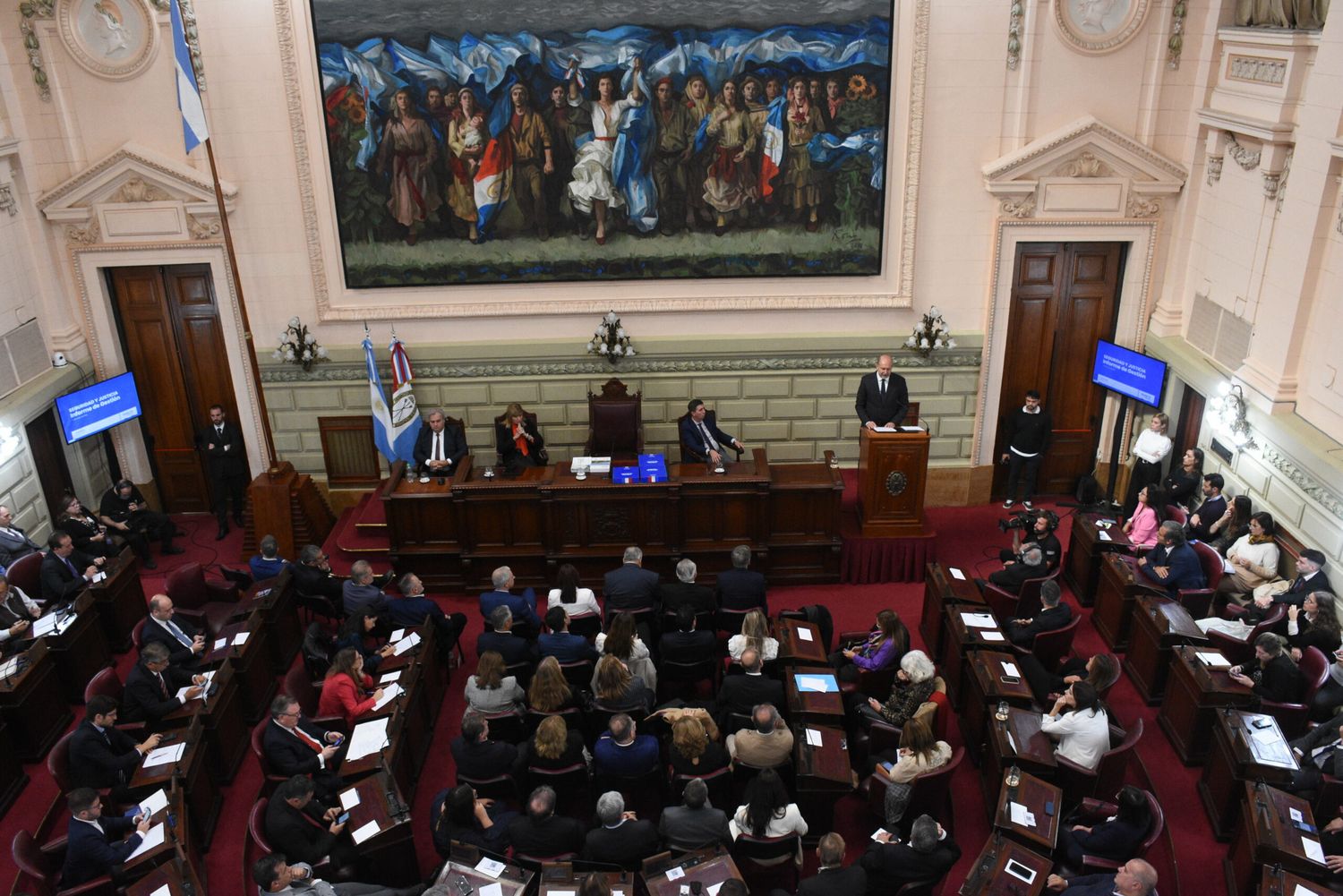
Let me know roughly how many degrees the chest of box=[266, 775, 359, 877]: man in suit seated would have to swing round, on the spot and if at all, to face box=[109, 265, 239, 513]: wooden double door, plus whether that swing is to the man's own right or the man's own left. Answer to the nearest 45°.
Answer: approximately 90° to the man's own left

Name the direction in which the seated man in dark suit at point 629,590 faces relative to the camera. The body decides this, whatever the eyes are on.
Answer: away from the camera

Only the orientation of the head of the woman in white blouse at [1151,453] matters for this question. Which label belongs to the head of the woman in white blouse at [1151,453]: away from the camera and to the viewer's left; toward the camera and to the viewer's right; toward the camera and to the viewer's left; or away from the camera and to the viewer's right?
toward the camera and to the viewer's left

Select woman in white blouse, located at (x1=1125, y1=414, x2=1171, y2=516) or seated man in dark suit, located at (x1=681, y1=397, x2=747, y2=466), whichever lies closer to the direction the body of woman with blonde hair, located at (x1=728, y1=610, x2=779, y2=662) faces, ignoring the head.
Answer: the seated man in dark suit

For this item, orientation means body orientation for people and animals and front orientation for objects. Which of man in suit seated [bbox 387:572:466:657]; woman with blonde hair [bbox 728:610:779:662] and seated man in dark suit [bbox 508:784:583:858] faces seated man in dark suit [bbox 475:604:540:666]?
seated man in dark suit [bbox 508:784:583:858]

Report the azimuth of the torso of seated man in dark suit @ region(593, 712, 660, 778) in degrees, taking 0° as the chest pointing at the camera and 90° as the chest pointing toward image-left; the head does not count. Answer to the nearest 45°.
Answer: approximately 180°

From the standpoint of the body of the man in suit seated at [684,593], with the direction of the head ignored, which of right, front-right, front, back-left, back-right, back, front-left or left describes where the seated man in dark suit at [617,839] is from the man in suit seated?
back

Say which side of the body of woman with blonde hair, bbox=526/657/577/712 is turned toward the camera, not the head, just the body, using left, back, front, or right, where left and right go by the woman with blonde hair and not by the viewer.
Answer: back

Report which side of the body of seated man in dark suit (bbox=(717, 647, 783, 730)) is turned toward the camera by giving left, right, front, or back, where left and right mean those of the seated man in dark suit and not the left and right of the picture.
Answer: back

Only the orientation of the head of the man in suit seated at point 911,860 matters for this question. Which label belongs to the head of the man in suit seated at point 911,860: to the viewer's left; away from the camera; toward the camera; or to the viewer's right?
away from the camera

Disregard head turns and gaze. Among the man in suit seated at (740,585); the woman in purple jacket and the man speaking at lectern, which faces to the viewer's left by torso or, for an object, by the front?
the woman in purple jacket

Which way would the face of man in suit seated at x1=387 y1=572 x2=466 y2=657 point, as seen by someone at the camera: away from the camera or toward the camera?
away from the camera

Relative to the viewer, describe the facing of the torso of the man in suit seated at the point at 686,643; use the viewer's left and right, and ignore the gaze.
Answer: facing away from the viewer

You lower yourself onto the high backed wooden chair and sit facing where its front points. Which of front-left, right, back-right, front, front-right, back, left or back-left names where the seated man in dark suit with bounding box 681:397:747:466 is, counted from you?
front-left

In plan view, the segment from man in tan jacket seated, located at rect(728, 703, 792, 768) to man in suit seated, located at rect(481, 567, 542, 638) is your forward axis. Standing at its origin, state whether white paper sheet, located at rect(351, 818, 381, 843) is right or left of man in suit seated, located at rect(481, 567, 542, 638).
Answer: left

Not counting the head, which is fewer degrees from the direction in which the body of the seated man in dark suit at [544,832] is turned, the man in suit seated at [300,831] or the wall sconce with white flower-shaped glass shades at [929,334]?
the wall sconce with white flower-shaped glass shades

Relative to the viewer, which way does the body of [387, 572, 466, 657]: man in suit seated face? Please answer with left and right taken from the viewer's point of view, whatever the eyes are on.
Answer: facing away from the viewer and to the right of the viewer

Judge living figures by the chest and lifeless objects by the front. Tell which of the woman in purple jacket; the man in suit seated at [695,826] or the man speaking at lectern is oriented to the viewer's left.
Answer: the woman in purple jacket

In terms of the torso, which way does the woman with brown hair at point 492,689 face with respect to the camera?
away from the camera

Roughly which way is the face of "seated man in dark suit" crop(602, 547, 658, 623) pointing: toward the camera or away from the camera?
away from the camera

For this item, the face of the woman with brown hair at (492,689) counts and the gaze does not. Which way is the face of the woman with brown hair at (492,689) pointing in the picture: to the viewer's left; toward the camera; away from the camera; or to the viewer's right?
away from the camera

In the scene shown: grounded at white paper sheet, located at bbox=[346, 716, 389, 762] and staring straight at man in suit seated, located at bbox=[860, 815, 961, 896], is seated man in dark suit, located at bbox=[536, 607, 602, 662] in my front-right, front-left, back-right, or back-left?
front-left
